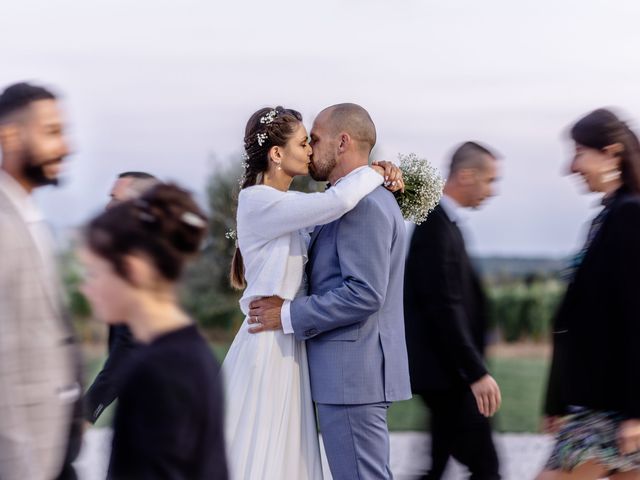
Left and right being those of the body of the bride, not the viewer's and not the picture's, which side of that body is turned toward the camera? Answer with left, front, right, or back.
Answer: right

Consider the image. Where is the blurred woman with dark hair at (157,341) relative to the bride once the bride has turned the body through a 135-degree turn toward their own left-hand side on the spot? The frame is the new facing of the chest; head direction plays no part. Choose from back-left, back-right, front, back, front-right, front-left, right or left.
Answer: back-left

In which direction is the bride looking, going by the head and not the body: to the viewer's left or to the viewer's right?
to the viewer's right

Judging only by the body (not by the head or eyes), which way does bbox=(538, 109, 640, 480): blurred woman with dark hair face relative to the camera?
to the viewer's left

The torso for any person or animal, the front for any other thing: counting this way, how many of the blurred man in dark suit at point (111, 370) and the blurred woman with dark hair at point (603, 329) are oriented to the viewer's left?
2

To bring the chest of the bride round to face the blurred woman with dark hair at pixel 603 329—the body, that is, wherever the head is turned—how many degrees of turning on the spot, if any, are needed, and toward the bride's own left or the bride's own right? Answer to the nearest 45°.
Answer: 0° — they already face them

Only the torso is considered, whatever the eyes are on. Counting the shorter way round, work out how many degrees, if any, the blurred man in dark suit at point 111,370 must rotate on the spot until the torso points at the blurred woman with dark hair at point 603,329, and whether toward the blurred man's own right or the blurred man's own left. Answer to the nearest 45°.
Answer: approximately 135° to the blurred man's own left

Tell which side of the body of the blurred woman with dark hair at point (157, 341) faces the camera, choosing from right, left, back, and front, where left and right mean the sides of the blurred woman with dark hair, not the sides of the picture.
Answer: left

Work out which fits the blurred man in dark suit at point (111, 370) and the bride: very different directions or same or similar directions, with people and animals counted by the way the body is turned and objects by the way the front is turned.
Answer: very different directions

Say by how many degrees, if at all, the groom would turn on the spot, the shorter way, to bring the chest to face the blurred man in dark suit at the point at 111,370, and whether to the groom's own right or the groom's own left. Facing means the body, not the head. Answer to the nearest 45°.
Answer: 0° — they already face them

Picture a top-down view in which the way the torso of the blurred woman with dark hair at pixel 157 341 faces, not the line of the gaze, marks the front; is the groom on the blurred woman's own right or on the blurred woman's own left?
on the blurred woman's own right

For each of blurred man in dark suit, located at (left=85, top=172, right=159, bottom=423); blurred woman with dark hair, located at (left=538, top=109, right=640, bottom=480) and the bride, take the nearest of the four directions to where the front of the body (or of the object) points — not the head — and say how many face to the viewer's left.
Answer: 2
